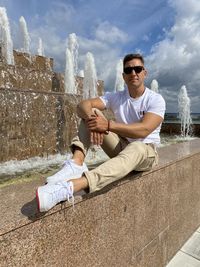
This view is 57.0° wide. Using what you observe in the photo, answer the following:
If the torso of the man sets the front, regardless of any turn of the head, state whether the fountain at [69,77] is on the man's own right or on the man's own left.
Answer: on the man's own right

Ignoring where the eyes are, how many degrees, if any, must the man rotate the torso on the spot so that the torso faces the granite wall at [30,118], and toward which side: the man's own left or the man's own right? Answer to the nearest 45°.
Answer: approximately 90° to the man's own right

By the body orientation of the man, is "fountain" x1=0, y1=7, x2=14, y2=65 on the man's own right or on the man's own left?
on the man's own right

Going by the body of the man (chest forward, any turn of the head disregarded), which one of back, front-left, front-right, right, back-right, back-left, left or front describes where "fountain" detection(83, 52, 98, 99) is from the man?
back-right

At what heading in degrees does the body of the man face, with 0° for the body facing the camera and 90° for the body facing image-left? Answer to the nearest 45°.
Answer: approximately 45°

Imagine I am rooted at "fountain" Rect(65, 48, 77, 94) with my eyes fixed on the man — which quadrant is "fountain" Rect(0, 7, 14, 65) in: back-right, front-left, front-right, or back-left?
back-right

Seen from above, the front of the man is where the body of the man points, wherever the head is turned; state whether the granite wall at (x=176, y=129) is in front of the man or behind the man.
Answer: behind
